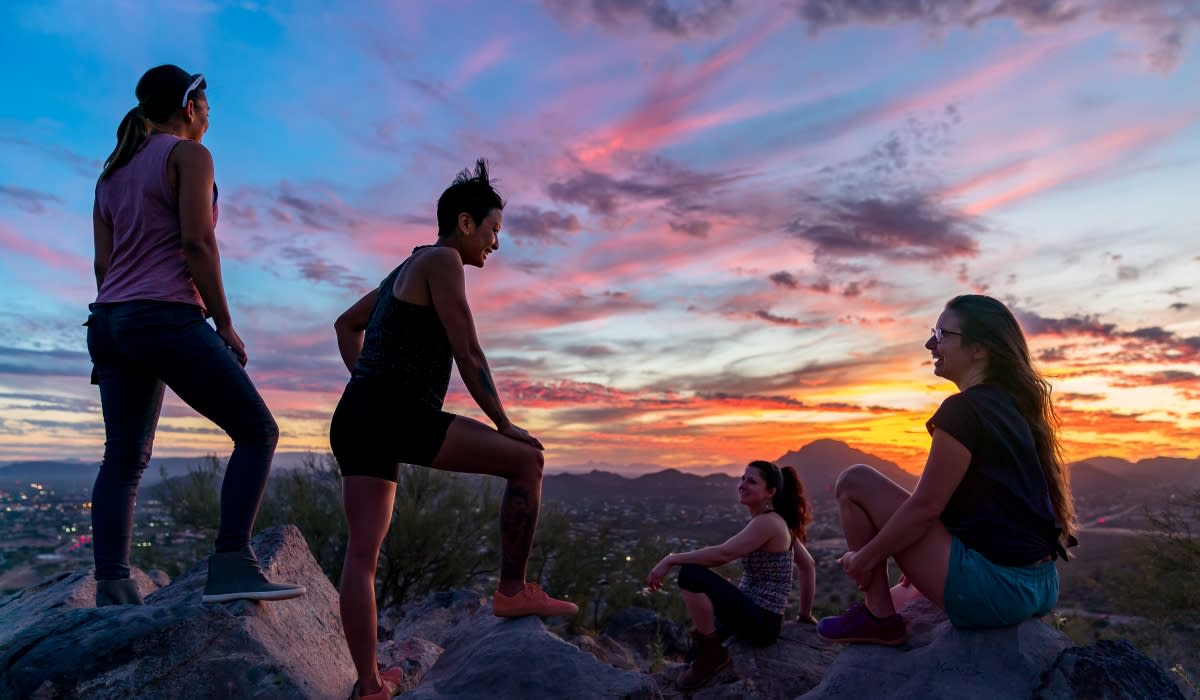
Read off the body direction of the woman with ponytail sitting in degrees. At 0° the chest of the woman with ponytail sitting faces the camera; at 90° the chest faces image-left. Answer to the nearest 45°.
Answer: approximately 90°

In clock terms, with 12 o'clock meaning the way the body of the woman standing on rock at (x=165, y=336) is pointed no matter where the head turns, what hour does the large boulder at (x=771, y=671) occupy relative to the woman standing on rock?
The large boulder is roughly at 2 o'clock from the woman standing on rock.

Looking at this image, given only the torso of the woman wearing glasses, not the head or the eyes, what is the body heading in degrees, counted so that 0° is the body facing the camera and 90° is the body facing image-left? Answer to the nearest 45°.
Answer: approximately 90°

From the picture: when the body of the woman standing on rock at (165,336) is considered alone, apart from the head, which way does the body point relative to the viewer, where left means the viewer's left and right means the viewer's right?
facing away from the viewer and to the right of the viewer

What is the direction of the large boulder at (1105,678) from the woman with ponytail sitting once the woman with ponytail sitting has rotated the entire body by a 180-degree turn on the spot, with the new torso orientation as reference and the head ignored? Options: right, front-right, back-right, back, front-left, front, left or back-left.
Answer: front-right

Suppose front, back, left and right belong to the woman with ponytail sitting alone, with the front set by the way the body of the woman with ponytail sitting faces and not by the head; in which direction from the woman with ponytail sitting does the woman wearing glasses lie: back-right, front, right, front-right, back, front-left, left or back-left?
back-left

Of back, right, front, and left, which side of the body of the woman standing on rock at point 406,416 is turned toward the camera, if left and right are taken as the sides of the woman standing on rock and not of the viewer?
right

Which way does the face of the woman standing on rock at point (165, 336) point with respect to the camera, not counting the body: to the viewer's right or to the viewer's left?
to the viewer's right
